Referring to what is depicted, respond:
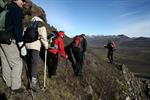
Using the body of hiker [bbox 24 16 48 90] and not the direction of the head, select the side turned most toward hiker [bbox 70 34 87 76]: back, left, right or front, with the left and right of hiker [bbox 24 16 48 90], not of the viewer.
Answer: front

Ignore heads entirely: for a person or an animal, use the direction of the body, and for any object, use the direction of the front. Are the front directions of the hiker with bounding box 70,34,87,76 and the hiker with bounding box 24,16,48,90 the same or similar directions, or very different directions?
same or similar directions

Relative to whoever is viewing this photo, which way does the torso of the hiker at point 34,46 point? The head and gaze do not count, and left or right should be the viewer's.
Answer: facing away from the viewer and to the right of the viewer

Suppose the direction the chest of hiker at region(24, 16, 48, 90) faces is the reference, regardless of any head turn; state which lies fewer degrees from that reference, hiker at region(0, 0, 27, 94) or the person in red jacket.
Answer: the person in red jacket

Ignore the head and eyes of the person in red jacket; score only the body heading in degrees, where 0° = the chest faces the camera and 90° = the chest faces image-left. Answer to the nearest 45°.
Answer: approximately 270°

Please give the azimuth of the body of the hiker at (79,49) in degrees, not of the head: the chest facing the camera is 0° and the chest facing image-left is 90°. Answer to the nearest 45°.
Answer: approximately 225°

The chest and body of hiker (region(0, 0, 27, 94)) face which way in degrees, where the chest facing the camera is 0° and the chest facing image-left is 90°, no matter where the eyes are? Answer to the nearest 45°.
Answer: approximately 270°
